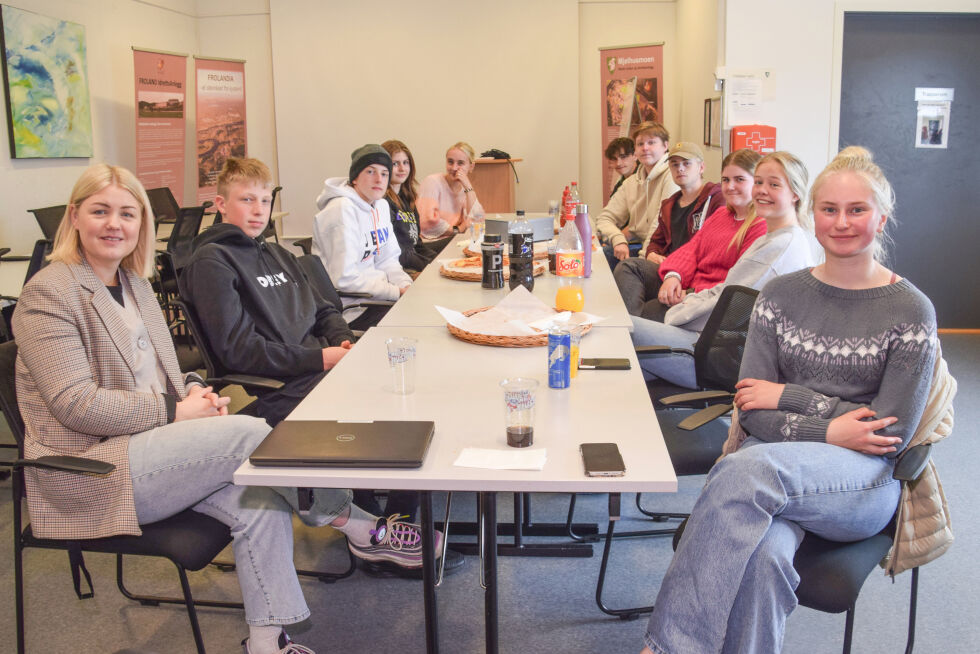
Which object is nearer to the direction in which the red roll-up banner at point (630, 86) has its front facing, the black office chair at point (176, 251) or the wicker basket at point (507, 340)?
the wicker basket

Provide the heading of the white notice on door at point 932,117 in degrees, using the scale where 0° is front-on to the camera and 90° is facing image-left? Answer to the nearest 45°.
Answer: approximately 0°

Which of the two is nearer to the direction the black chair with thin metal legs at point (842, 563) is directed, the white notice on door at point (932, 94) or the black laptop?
the black laptop

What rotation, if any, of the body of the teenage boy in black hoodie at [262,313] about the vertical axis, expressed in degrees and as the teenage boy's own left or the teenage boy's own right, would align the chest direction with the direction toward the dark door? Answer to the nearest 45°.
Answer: approximately 90° to the teenage boy's own left

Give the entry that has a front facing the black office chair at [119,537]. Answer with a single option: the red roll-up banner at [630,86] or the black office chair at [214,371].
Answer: the red roll-up banner

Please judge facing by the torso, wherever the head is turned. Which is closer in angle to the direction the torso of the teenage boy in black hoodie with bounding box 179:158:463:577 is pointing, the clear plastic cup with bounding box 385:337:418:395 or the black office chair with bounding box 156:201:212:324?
the clear plastic cup

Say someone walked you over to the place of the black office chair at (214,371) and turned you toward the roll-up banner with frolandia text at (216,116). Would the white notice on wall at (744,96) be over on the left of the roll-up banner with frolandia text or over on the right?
right
